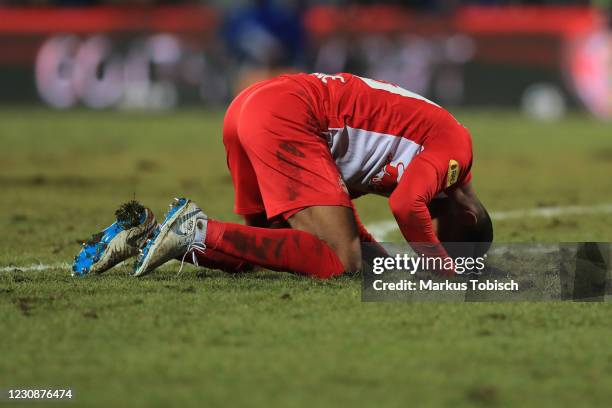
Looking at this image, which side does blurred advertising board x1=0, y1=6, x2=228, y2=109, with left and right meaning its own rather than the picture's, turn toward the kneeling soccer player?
front

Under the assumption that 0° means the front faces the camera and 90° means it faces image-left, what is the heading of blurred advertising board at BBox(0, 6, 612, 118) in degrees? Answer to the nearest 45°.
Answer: approximately 0°

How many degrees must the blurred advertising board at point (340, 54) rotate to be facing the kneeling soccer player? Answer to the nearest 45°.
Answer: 0° — it already faces them
